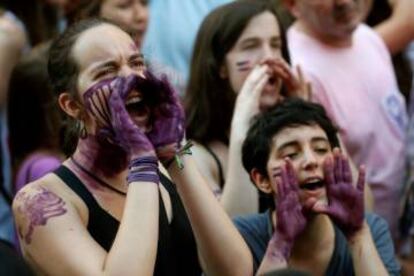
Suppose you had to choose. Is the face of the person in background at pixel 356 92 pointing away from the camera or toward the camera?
toward the camera

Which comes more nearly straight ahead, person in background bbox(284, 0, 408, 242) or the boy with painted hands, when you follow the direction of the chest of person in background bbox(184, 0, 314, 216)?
the boy with painted hands

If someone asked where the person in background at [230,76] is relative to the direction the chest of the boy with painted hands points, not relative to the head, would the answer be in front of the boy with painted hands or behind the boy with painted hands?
behind

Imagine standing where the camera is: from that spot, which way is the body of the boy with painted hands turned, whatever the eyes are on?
toward the camera

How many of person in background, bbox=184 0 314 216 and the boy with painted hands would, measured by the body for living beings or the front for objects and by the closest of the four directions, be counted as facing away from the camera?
0

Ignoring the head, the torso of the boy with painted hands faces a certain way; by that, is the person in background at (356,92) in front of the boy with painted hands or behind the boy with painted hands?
behind

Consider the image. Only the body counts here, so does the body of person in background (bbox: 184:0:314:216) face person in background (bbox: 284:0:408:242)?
no

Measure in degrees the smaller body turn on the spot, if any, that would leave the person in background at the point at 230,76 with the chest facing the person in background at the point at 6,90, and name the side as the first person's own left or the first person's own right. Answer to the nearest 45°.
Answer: approximately 135° to the first person's own right

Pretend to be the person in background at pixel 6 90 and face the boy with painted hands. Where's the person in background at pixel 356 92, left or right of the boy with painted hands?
left

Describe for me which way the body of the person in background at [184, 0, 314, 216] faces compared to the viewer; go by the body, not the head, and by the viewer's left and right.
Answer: facing the viewer and to the right of the viewer
